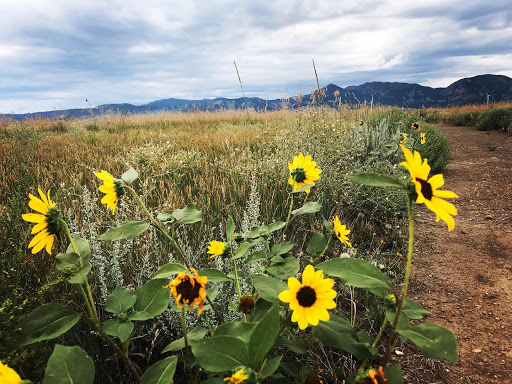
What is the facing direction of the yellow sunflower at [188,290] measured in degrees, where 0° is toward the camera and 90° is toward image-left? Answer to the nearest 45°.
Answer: approximately 0°

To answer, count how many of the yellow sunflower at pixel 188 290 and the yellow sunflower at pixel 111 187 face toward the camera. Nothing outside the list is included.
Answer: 1

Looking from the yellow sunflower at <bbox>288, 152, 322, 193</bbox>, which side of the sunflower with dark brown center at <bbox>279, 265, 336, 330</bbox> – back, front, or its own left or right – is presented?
back

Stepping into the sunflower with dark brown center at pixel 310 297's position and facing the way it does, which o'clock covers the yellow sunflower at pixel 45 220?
The yellow sunflower is roughly at 3 o'clock from the sunflower with dark brown center.

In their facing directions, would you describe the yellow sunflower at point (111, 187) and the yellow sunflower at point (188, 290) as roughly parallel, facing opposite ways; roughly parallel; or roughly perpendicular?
roughly perpendicular

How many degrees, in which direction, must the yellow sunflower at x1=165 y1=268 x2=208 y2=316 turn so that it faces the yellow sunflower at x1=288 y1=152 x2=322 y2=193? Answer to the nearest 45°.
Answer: approximately 135° to its left

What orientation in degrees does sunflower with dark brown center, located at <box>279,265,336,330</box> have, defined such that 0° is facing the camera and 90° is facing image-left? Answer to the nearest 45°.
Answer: approximately 0°
